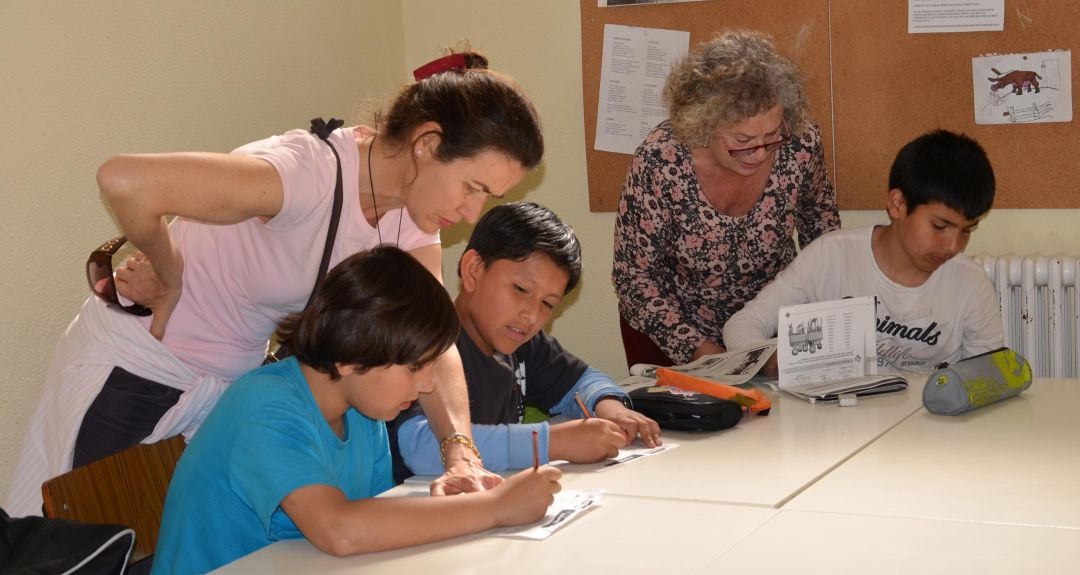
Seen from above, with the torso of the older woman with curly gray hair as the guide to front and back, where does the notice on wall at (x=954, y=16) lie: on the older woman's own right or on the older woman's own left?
on the older woman's own left

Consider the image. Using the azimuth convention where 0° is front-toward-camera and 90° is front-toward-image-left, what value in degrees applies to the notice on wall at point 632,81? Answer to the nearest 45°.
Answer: approximately 0°

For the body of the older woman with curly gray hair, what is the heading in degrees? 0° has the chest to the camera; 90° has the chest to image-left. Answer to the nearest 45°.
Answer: approximately 315°

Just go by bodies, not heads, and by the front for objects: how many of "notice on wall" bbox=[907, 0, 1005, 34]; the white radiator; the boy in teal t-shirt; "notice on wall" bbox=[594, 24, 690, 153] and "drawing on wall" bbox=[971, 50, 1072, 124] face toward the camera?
4

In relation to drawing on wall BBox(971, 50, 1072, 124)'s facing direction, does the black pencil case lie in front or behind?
in front

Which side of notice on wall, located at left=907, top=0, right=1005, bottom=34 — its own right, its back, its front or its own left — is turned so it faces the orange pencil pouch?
front

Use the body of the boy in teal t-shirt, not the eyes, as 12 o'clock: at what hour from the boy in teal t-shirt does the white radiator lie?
The white radiator is roughly at 11 o'clock from the boy in teal t-shirt.

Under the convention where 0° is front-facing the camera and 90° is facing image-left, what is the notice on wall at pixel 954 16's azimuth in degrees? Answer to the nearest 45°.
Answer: approximately 0°

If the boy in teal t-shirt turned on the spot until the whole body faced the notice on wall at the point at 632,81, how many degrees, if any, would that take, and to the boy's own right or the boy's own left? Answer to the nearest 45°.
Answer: approximately 45° to the boy's own left

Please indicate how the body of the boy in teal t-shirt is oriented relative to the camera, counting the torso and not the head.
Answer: to the viewer's right

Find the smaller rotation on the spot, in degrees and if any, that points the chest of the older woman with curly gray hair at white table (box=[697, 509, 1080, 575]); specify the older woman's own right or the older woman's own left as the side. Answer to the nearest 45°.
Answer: approximately 45° to the older woman's own right

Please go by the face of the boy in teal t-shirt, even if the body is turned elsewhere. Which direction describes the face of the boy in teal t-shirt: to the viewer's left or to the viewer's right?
to the viewer's right
